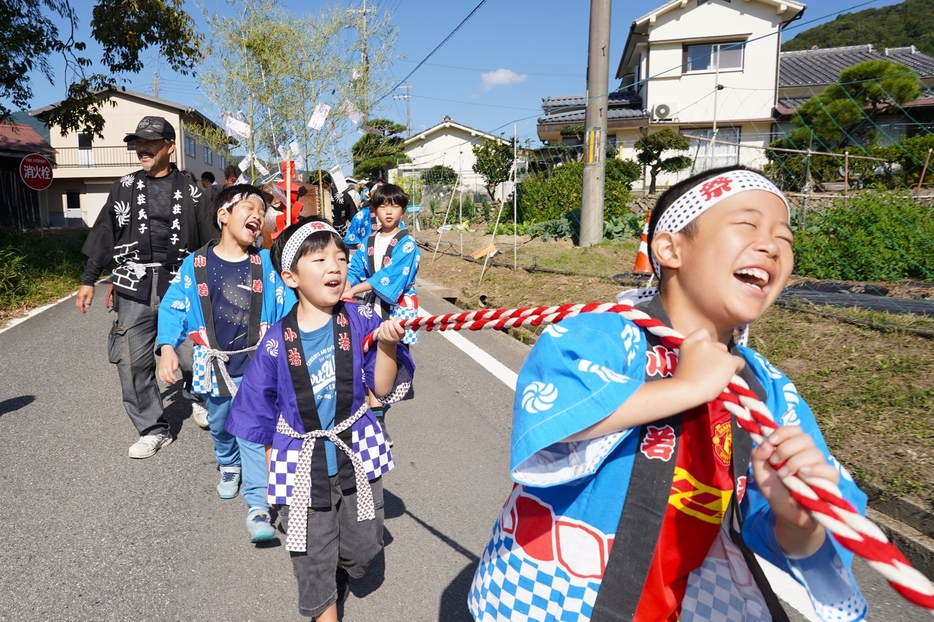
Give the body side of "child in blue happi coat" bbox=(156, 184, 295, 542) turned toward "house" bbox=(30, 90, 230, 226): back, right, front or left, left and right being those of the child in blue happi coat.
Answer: back

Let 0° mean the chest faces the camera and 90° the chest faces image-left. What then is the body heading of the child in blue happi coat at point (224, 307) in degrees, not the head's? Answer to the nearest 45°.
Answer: approximately 0°

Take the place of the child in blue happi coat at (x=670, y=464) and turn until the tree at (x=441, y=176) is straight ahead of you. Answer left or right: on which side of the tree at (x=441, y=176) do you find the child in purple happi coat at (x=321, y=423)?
left

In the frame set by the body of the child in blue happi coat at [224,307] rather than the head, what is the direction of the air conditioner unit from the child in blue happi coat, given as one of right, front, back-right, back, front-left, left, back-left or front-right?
back-left

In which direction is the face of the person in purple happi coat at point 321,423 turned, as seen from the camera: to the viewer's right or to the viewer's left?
to the viewer's right

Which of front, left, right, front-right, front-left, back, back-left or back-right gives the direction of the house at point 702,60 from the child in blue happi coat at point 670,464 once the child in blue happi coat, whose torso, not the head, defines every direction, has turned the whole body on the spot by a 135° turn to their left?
front
